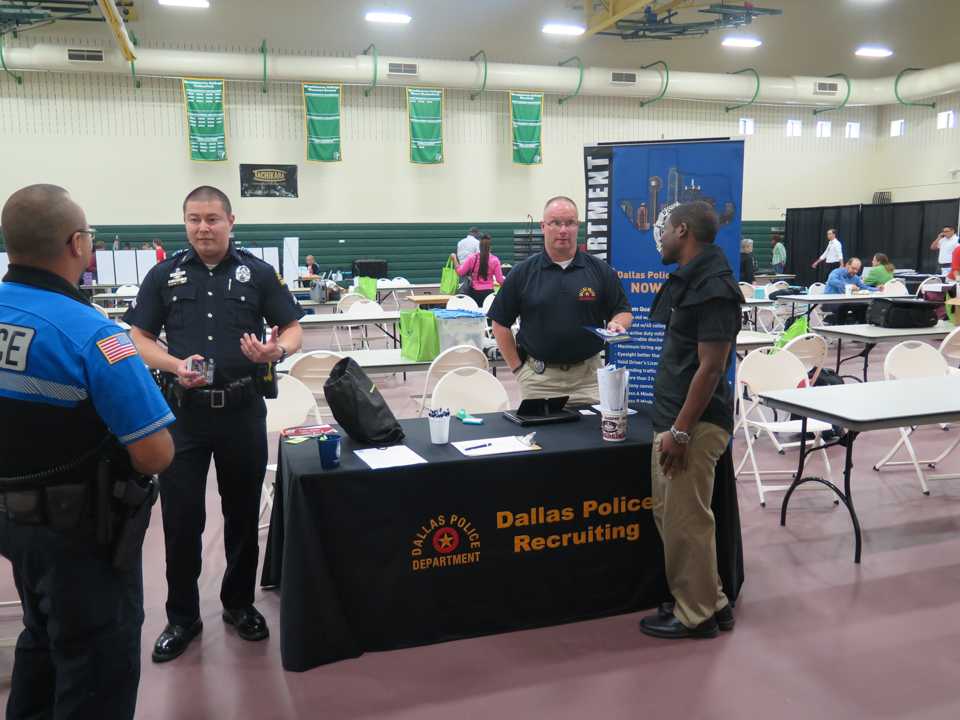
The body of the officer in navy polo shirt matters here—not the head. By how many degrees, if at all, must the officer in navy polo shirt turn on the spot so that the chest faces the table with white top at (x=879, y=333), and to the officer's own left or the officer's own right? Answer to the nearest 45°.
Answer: approximately 135° to the officer's own left

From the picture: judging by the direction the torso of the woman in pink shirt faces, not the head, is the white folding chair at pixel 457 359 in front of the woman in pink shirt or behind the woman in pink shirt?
behind

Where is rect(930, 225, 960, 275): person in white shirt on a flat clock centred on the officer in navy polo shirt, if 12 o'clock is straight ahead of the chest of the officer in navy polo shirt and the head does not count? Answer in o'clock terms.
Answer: The person in white shirt is roughly at 7 o'clock from the officer in navy polo shirt.

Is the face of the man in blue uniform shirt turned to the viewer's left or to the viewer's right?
to the viewer's right

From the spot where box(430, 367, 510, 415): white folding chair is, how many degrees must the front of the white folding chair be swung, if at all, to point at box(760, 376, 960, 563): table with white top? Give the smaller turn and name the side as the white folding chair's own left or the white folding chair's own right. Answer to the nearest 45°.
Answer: approximately 90° to the white folding chair's own left

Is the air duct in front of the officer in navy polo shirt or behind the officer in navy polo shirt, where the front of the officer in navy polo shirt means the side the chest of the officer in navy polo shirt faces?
behind

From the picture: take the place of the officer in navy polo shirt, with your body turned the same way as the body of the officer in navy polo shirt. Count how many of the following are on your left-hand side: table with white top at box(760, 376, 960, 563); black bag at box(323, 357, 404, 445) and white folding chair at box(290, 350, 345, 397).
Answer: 1

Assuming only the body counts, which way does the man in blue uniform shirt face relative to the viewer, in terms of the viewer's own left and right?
facing away from the viewer and to the right of the viewer

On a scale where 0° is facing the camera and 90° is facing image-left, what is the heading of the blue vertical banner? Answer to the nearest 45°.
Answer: approximately 0°

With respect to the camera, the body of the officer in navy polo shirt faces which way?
toward the camera
